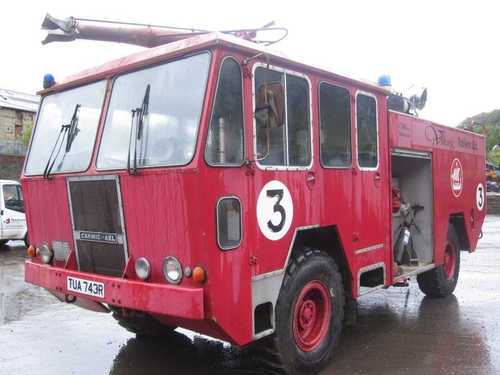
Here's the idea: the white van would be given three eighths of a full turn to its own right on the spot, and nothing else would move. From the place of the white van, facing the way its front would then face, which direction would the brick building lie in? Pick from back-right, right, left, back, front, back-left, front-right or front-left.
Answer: back-right

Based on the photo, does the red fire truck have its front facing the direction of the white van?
no

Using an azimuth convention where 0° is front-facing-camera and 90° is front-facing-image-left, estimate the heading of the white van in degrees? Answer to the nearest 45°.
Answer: approximately 270°

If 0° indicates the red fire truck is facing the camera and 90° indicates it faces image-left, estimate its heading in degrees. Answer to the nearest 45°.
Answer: approximately 45°

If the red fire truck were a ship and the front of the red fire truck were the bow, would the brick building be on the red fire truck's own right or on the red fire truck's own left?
on the red fire truck's own right
